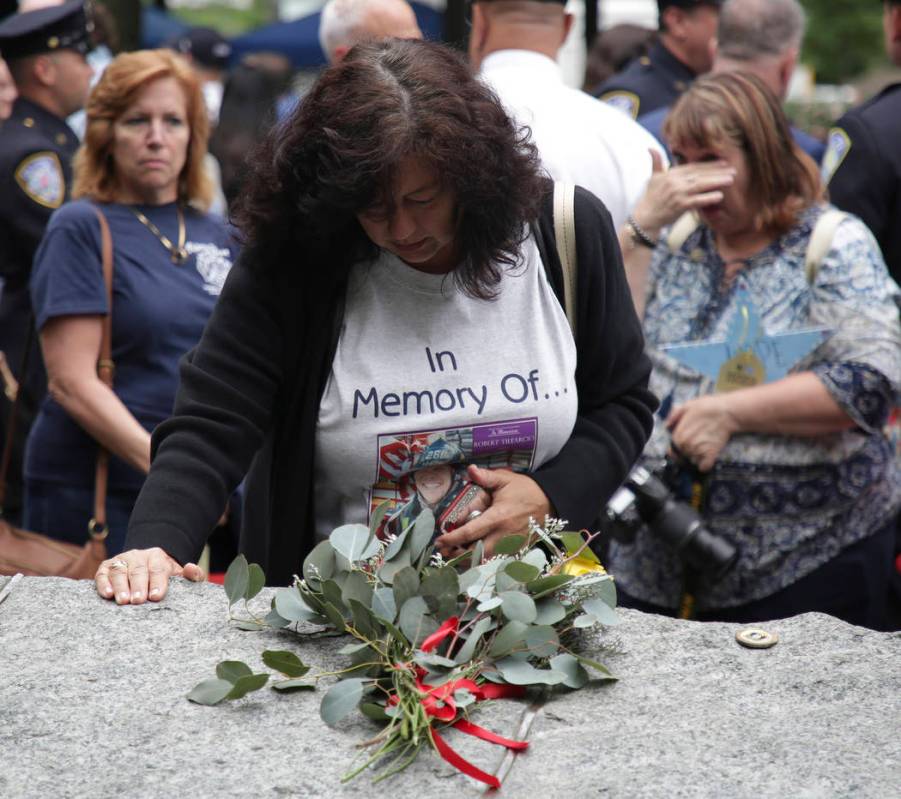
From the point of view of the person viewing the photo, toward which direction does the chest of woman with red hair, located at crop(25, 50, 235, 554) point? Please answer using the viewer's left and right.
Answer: facing the viewer and to the right of the viewer

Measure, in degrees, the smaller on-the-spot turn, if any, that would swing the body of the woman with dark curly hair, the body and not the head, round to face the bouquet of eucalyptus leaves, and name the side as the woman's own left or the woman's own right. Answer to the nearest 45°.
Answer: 0° — they already face it

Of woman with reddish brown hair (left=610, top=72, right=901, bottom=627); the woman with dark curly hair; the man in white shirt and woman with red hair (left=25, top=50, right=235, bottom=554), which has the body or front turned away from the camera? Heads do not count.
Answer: the man in white shirt

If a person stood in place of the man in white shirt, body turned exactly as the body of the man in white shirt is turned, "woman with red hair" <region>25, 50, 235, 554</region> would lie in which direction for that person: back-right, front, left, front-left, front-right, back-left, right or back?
left

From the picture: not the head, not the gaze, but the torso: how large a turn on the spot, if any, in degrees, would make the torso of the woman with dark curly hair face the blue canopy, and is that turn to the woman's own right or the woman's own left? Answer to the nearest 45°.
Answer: approximately 180°

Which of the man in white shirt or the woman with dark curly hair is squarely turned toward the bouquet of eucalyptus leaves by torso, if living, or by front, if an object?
the woman with dark curly hair

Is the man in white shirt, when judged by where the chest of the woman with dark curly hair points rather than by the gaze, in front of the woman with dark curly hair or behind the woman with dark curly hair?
behind

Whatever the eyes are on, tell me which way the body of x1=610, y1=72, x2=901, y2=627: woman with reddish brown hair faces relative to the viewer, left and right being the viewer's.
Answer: facing the viewer and to the left of the viewer

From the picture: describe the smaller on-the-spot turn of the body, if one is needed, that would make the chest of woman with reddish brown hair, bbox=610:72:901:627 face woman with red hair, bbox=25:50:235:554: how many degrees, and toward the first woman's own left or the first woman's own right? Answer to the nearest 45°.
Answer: approximately 45° to the first woman's own right

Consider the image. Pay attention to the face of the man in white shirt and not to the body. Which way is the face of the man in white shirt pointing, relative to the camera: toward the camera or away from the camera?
away from the camera

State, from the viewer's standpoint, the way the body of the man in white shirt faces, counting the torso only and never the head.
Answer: away from the camera

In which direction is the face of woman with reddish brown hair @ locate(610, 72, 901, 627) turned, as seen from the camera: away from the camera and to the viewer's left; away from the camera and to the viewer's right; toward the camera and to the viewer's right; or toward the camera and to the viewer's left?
toward the camera and to the viewer's left

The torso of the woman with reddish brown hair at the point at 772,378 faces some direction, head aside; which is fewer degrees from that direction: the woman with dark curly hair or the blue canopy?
the woman with dark curly hair

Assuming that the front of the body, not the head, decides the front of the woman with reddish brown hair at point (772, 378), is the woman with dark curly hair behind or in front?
in front

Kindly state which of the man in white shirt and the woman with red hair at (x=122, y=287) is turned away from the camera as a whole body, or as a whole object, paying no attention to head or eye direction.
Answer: the man in white shirt

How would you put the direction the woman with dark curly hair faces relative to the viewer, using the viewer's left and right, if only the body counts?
facing the viewer
